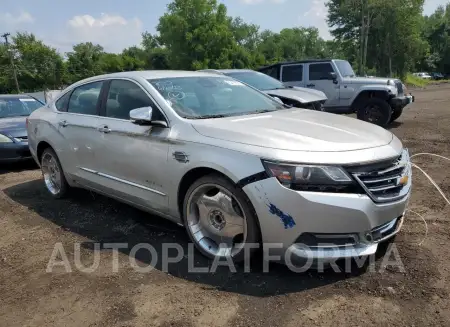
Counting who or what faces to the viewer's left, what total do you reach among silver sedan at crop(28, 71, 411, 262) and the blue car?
0

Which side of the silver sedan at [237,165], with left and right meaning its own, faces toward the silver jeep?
left

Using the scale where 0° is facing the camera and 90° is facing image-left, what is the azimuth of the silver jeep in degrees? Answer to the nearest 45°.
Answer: approximately 315°

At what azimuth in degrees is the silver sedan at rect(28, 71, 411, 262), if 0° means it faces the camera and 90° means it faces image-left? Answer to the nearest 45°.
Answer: approximately 315°

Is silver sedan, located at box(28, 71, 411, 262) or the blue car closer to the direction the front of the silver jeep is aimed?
the silver sedan

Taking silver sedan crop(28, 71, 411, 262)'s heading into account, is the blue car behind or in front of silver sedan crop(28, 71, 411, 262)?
behind
